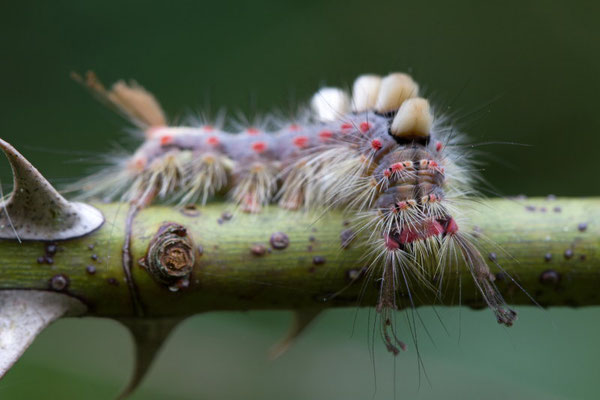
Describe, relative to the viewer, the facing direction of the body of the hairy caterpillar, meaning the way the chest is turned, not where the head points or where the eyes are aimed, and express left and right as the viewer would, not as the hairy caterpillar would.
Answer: facing the viewer and to the right of the viewer
